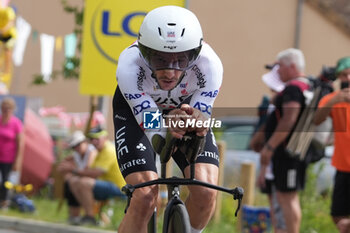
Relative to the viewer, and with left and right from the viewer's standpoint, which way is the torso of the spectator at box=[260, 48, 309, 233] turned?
facing to the left of the viewer

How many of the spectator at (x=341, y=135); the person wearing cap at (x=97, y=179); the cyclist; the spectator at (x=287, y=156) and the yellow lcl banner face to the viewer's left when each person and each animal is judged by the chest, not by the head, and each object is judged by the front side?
2

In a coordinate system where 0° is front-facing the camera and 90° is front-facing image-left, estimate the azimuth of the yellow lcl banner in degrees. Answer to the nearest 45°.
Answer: approximately 0°

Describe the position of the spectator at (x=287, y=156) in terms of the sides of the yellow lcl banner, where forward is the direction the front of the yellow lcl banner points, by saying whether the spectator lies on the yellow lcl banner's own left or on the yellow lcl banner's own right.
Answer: on the yellow lcl banner's own left

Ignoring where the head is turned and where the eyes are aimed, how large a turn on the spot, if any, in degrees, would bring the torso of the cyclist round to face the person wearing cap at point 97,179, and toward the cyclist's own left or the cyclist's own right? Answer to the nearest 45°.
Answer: approximately 180°
